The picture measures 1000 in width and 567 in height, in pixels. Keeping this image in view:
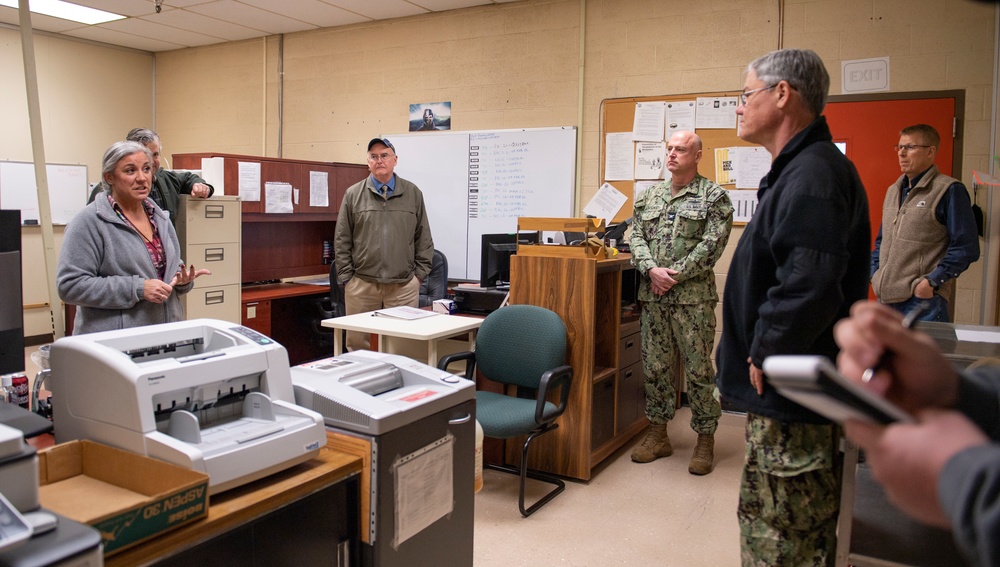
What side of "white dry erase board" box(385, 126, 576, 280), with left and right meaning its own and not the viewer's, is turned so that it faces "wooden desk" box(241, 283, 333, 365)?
right

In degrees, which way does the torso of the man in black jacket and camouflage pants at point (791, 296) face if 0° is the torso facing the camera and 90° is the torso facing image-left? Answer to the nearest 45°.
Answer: approximately 90°

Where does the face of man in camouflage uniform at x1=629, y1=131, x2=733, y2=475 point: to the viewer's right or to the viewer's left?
to the viewer's left

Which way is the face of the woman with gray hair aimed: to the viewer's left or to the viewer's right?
to the viewer's right

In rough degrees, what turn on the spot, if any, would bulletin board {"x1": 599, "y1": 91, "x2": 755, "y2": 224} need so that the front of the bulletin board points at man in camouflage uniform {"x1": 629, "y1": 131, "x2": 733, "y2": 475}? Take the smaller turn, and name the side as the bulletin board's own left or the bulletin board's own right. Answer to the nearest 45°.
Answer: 0° — it already faces them

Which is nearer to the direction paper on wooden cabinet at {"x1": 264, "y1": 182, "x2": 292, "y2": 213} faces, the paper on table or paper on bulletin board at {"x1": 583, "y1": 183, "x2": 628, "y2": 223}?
the paper on table

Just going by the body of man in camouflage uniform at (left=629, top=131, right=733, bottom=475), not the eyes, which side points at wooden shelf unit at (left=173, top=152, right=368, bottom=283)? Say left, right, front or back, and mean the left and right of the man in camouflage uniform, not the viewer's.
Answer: right

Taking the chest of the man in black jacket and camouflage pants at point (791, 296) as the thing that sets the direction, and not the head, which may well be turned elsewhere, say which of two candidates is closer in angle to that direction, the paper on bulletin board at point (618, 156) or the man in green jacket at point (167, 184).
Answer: the man in green jacket

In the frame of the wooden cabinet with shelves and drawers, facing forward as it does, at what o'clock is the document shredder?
The document shredder is roughly at 2 o'clock from the wooden cabinet with shelves and drawers.

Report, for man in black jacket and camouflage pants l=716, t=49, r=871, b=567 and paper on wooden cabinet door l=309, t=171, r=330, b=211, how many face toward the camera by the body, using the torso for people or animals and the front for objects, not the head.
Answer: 1

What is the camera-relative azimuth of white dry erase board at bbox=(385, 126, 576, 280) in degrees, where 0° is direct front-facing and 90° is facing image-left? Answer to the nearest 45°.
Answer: approximately 0°
